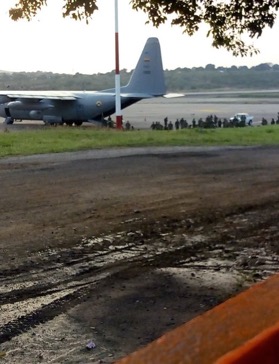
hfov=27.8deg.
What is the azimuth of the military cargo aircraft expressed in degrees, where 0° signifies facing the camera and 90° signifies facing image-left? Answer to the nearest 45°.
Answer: approximately 90°
